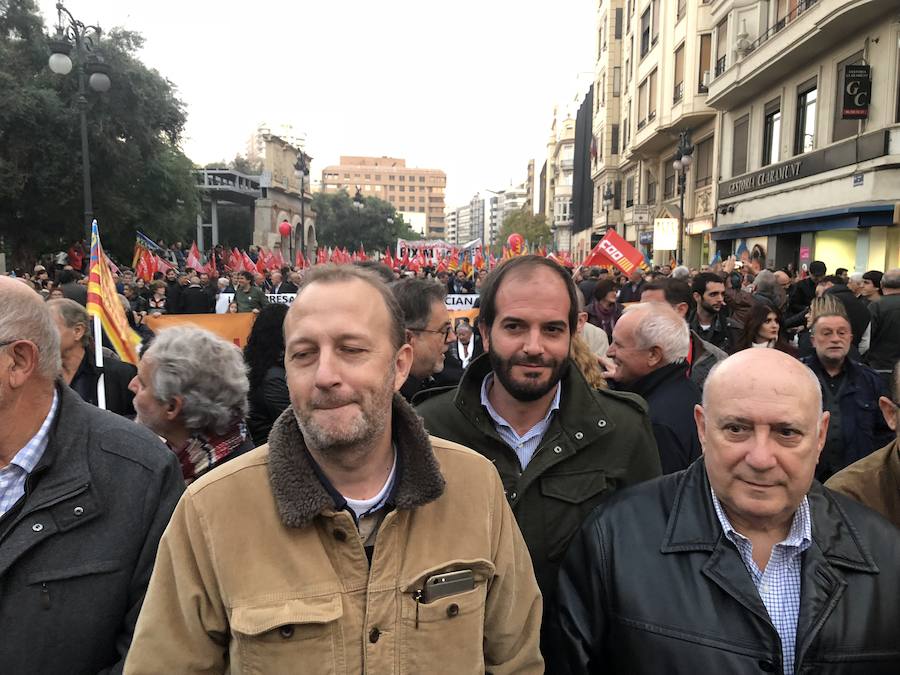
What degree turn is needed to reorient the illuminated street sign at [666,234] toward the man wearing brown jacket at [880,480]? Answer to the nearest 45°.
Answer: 0° — it already faces them

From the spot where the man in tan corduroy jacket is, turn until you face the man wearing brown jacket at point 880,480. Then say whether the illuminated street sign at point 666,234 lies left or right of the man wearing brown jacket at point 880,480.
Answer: left

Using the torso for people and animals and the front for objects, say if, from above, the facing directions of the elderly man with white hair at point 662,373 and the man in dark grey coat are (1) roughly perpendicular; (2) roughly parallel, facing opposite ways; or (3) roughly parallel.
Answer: roughly perpendicular

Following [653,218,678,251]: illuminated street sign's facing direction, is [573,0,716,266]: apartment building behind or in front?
behind

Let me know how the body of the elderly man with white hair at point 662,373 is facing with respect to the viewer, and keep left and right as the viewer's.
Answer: facing to the left of the viewer

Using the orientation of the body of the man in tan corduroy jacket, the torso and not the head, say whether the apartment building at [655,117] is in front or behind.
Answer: behind

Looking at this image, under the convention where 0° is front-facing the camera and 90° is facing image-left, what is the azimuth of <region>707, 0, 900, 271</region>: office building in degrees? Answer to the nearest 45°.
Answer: approximately 45°
